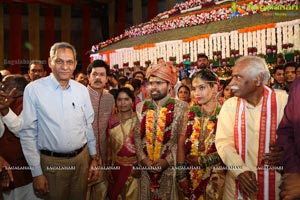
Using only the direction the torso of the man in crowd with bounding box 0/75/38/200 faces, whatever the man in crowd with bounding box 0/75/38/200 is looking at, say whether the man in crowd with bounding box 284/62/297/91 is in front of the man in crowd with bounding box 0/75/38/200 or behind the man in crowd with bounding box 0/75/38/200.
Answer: behind

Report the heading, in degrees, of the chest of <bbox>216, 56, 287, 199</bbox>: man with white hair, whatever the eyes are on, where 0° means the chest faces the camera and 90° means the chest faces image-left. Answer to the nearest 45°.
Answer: approximately 0°

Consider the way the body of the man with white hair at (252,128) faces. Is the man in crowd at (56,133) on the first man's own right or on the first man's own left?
on the first man's own right

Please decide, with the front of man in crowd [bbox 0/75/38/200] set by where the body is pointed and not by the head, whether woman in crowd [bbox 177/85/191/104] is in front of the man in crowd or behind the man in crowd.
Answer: behind

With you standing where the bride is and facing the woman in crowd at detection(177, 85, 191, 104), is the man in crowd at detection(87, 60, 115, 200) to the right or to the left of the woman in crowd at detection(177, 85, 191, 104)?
left

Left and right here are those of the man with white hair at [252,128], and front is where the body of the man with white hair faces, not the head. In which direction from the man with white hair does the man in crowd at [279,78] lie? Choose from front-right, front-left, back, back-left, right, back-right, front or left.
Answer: back
